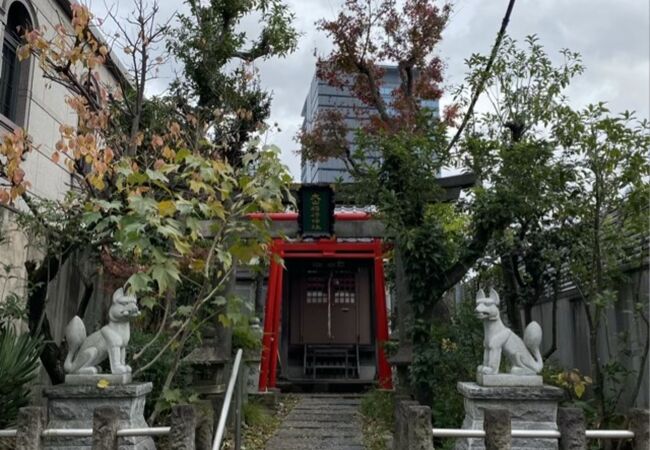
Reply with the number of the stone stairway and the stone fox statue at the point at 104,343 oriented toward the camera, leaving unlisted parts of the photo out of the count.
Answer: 1

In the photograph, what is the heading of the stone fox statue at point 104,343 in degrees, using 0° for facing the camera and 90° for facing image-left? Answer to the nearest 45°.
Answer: approximately 270°

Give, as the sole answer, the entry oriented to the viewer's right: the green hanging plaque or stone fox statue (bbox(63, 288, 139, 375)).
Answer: the stone fox statue

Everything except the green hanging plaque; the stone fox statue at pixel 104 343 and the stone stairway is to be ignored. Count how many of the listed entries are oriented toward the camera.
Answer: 2

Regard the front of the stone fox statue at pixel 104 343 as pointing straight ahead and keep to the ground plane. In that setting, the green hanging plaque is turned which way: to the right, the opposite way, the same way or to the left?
to the right

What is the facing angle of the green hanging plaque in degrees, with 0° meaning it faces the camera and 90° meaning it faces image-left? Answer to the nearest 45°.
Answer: approximately 0°

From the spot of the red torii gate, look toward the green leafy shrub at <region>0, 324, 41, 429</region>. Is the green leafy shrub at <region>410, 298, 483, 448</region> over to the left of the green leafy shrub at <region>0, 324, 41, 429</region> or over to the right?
left
